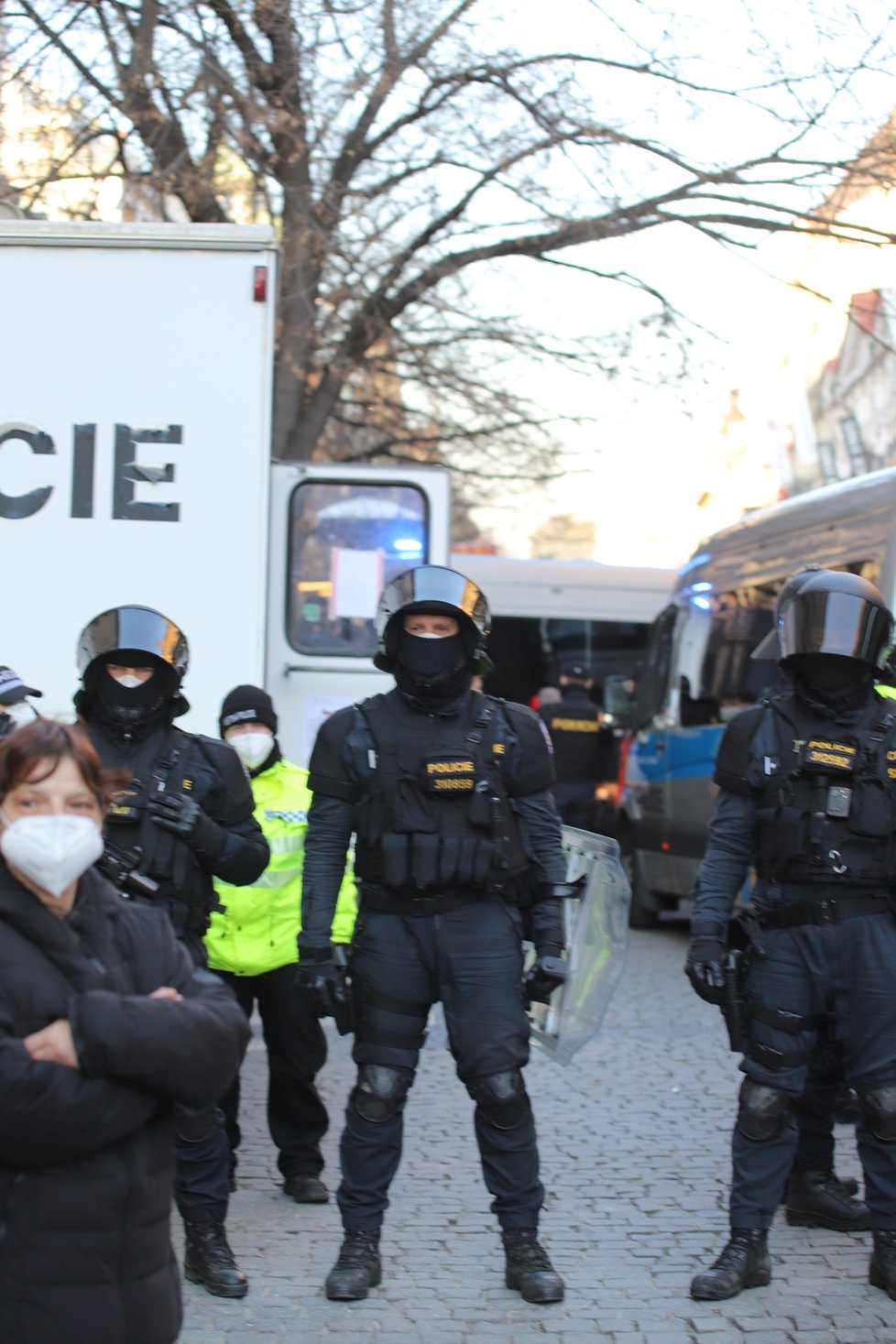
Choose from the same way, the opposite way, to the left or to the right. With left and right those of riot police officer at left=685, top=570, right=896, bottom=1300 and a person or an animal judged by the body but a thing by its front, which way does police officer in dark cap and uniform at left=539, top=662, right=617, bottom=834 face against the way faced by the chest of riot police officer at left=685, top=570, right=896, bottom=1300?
the opposite way

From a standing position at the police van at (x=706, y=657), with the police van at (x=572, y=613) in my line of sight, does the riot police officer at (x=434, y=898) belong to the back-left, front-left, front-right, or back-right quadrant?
back-left

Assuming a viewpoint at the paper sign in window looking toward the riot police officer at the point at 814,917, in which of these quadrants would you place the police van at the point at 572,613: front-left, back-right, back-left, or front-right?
back-left

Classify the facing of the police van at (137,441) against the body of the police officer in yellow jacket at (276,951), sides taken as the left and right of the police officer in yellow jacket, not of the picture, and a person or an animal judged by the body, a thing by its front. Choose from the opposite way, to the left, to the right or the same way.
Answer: the opposite way

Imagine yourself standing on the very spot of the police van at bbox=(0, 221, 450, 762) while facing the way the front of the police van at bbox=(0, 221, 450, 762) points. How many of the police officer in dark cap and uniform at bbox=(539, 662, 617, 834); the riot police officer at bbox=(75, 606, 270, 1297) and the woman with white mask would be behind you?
2

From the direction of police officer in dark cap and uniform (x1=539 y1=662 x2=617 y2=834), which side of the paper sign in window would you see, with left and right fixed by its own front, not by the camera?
back

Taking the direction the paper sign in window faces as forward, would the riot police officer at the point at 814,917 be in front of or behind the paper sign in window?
in front

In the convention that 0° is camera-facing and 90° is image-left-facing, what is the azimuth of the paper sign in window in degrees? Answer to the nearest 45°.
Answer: approximately 0°

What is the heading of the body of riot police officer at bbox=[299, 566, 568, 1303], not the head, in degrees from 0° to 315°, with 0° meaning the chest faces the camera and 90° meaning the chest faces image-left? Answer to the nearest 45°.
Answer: approximately 0°

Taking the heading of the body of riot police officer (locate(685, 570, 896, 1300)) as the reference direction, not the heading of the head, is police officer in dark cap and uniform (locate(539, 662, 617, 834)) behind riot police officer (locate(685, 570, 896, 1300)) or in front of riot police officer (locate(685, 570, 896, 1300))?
behind

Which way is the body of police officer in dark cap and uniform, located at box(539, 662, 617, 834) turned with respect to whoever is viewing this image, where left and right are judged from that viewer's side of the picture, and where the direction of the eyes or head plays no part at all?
facing away from the viewer

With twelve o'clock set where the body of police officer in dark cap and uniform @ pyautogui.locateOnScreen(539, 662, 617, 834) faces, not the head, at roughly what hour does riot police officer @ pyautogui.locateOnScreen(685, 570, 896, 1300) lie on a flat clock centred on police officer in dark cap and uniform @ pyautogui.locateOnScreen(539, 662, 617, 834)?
riot police officer @ pyautogui.locateOnScreen(685, 570, 896, 1300) is roughly at 6 o'clock from police officer in dark cap and uniform @ pyautogui.locateOnScreen(539, 662, 617, 834).

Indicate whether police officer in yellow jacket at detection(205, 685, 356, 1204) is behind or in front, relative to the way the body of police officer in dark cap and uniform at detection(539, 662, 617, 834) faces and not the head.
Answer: behind

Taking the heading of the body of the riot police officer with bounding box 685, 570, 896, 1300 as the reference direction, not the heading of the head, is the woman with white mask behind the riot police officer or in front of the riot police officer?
in front

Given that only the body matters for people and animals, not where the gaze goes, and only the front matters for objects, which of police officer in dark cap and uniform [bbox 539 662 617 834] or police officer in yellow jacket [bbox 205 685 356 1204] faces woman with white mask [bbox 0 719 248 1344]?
the police officer in yellow jacket

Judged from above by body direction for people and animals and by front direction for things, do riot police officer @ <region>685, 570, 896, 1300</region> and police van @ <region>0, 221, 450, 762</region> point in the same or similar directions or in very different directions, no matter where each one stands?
very different directions
